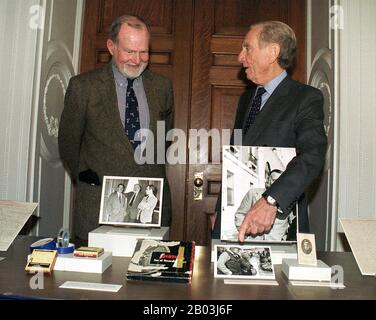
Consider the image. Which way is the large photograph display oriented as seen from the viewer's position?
toward the camera

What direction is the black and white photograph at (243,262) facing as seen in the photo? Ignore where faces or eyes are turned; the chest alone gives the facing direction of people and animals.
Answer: toward the camera

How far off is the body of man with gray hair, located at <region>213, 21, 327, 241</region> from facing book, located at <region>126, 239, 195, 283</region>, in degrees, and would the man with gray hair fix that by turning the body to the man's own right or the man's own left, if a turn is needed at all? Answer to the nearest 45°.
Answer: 0° — they already face it

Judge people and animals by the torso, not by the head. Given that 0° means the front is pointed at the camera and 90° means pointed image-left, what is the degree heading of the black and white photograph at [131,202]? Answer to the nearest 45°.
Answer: approximately 0°

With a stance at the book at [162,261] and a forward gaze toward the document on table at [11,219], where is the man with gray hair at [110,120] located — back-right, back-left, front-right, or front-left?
front-right

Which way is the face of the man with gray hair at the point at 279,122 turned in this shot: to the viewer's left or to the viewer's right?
to the viewer's left

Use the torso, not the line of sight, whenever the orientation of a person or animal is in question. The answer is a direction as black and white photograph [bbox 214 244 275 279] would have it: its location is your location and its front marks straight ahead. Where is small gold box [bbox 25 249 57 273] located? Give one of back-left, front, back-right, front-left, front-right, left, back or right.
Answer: right

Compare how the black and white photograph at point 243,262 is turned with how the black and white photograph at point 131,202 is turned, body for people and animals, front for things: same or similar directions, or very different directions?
same or similar directions

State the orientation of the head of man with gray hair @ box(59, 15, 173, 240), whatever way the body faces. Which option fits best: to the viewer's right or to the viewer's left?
to the viewer's right

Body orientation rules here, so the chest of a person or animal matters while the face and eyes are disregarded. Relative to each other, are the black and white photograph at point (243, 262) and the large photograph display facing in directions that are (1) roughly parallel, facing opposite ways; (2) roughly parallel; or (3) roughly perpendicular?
roughly parallel

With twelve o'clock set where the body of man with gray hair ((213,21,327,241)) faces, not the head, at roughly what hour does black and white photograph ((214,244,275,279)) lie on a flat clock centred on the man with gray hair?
The black and white photograph is roughly at 11 o'clock from the man with gray hair.

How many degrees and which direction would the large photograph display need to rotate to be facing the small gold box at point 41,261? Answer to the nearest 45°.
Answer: approximately 90° to its right

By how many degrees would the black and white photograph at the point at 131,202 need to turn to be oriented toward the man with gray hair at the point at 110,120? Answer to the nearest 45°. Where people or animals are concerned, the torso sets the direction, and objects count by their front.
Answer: approximately 180°

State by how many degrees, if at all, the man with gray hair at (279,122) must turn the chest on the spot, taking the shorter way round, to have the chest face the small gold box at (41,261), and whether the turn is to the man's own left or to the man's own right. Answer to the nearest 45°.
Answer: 0° — they already face it
